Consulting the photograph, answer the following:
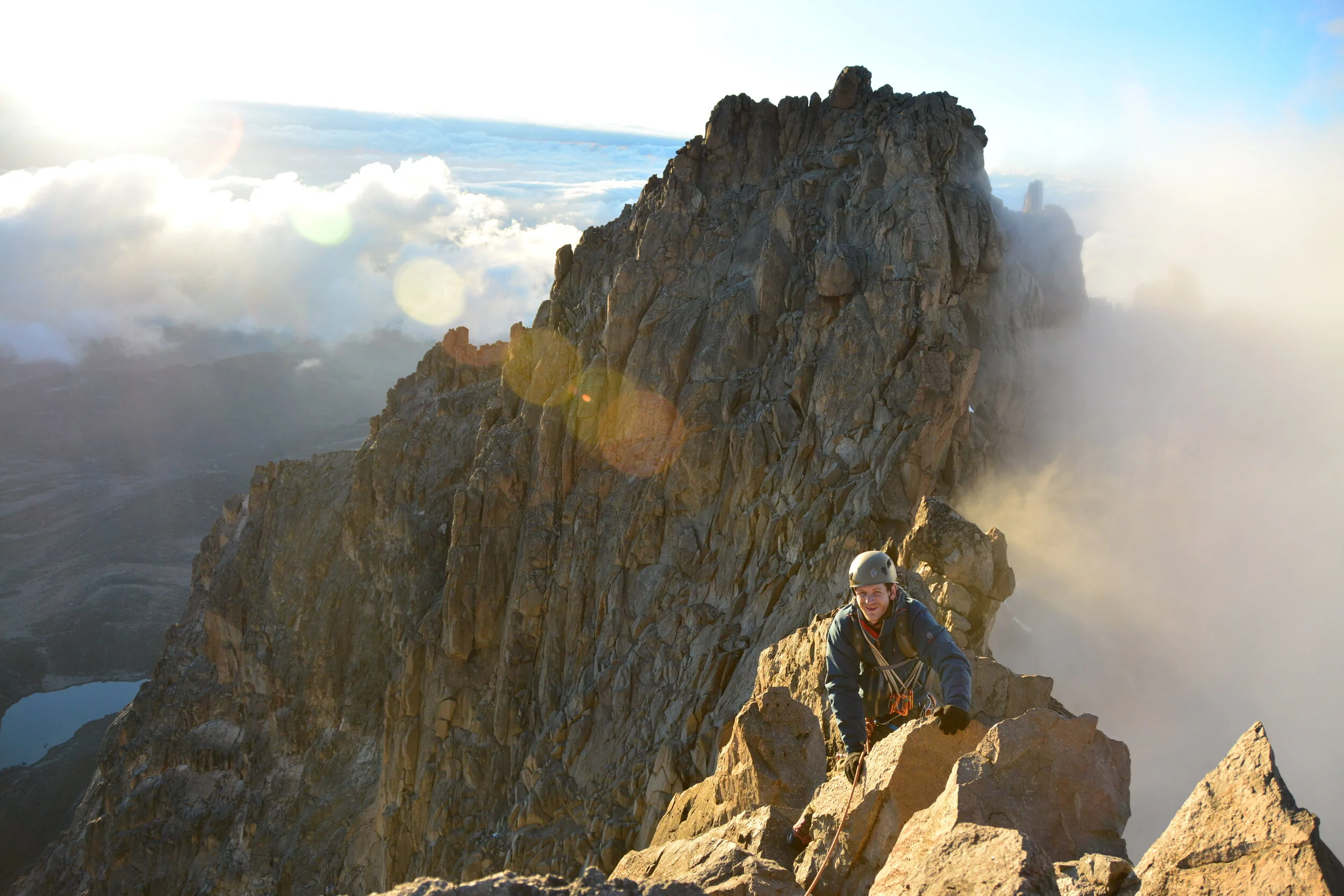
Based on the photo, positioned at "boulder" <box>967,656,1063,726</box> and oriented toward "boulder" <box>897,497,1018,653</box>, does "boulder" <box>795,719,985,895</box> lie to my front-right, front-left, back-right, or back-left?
back-left

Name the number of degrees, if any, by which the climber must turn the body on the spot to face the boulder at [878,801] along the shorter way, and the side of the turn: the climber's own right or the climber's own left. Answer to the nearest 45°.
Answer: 0° — they already face it

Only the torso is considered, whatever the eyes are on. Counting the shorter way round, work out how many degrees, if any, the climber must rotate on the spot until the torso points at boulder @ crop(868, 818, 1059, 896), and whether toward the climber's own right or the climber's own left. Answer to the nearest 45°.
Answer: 0° — they already face it

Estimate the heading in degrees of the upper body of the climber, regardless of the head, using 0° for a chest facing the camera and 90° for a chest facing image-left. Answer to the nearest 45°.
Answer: approximately 0°

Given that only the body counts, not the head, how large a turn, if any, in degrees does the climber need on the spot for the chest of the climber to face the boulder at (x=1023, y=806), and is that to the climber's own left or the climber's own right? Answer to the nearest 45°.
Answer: approximately 45° to the climber's own left
